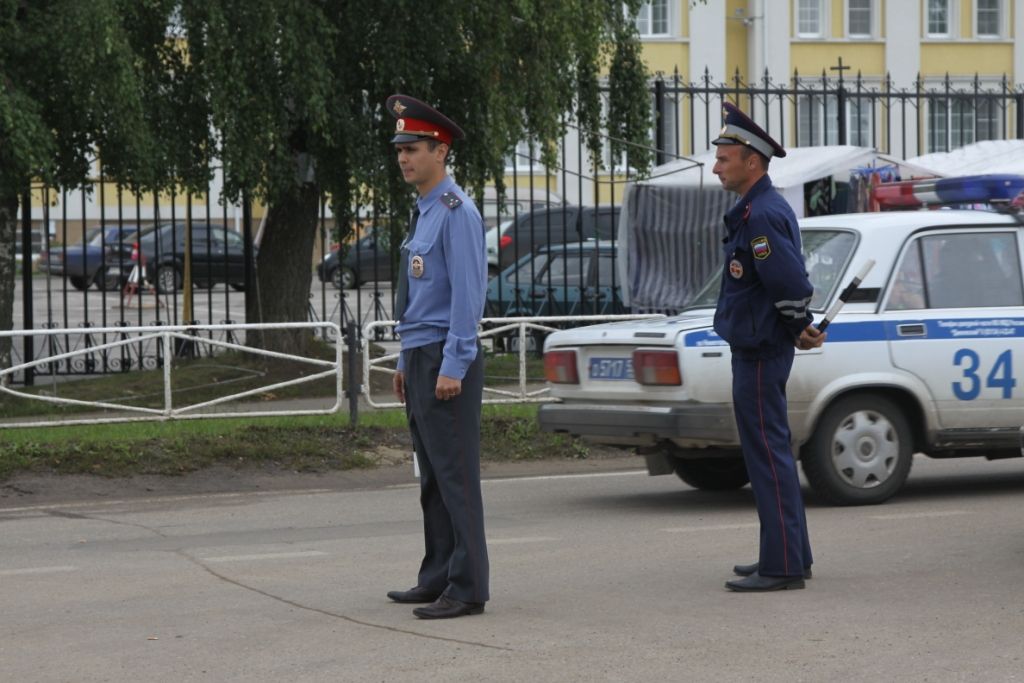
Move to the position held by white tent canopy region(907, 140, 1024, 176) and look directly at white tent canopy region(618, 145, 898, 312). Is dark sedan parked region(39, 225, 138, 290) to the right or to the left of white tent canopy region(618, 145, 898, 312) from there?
right

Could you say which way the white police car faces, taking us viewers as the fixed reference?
facing away from the viewer and to the right of the viewer

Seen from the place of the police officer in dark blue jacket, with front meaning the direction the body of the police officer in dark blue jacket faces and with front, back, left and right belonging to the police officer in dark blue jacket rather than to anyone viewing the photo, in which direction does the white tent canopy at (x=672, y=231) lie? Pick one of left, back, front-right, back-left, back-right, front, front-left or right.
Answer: right

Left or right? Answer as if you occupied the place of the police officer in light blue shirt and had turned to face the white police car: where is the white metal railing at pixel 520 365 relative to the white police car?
left

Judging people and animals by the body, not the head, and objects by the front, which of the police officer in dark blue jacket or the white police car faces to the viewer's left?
the police officer in dark blue jacket

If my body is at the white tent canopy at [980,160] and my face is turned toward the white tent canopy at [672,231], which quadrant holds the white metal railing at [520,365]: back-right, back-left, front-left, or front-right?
front-left

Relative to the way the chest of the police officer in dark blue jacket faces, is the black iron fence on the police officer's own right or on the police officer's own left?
on the police officer's own right

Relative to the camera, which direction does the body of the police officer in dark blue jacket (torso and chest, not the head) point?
to the viewer's left

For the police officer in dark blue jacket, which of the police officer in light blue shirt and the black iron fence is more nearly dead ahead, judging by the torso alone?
the police officer in light blue shirt

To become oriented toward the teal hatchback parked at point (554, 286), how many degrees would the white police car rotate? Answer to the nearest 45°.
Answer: approximately 45° to its left

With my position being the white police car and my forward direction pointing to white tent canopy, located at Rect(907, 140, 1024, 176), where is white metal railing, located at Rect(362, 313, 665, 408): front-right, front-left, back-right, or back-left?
front-left

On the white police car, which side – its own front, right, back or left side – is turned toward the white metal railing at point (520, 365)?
left

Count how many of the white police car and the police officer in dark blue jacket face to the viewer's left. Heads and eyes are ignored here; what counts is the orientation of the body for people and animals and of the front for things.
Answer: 1

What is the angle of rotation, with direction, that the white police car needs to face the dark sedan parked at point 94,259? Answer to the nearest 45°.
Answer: approximately 90° to its left

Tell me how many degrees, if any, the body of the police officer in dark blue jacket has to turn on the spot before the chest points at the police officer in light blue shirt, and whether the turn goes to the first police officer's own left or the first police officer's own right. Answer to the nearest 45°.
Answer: approximately 45° to the first police officer's own left
